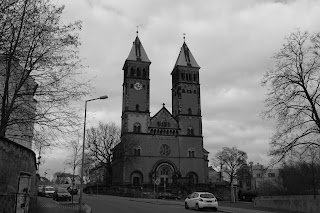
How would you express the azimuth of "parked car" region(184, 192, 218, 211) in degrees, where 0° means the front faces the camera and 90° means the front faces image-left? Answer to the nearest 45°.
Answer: approximately 135°

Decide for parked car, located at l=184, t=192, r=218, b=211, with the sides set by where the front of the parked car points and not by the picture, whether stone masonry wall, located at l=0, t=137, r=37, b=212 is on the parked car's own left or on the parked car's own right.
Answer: on the parked car's own left
